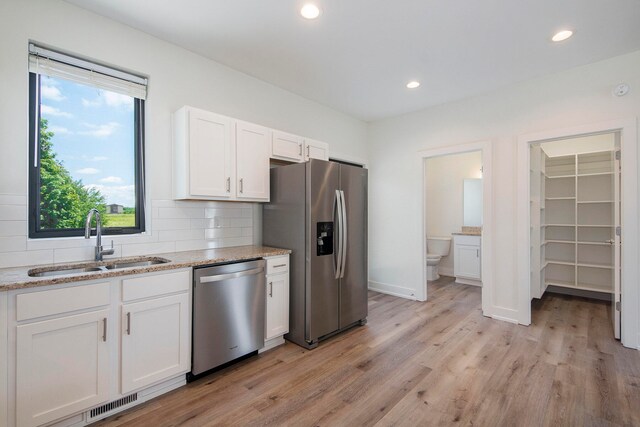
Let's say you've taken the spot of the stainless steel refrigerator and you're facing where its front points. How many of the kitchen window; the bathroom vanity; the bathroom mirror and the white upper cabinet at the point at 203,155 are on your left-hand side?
2

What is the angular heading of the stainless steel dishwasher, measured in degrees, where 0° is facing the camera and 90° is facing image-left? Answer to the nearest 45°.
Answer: approximately 315°

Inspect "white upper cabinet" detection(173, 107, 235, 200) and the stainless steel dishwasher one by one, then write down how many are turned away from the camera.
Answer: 0

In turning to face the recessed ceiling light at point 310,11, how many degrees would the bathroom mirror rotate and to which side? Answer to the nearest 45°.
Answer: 0° — it already faces it

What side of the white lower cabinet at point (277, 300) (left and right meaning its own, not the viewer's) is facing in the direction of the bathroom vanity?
left

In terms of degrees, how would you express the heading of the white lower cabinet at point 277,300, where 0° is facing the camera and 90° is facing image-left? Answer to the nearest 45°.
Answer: approximately 315°

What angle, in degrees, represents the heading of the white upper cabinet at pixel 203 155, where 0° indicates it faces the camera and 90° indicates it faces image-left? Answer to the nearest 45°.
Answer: approximately 315°

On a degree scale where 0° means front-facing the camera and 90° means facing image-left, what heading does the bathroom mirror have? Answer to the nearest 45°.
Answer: approximately 0°

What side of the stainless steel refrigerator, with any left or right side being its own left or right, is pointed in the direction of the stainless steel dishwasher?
right
